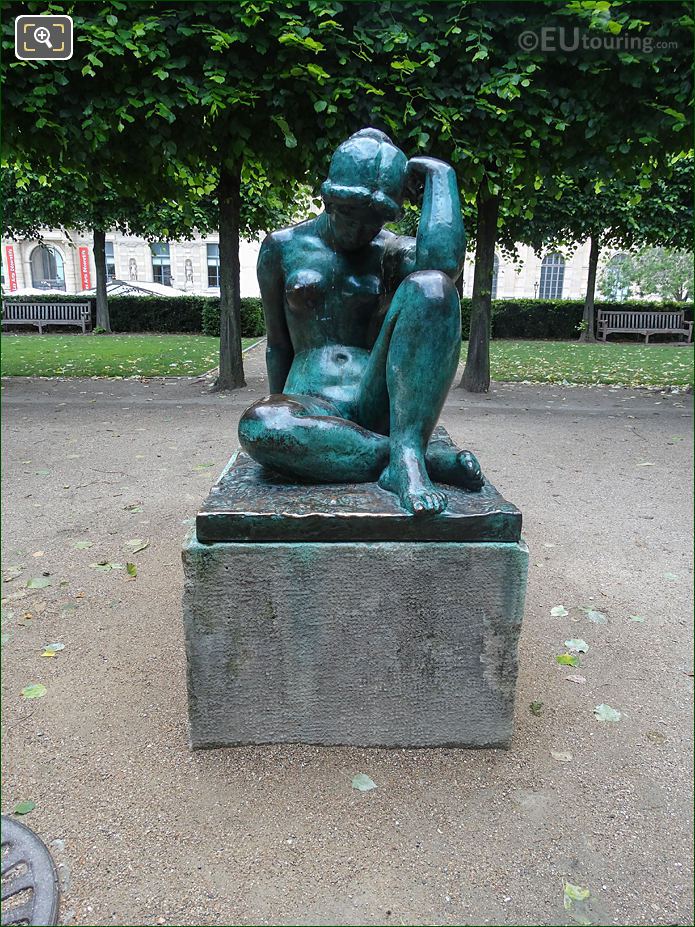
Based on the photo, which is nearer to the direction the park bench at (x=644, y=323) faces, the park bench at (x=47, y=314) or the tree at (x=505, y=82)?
the tree

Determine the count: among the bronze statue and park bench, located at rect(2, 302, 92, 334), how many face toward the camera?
2

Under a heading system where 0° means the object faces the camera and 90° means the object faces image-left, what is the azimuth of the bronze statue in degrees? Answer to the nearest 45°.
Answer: approximately 0°

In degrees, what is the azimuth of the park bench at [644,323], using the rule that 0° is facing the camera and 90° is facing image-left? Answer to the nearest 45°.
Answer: approximately 0°
